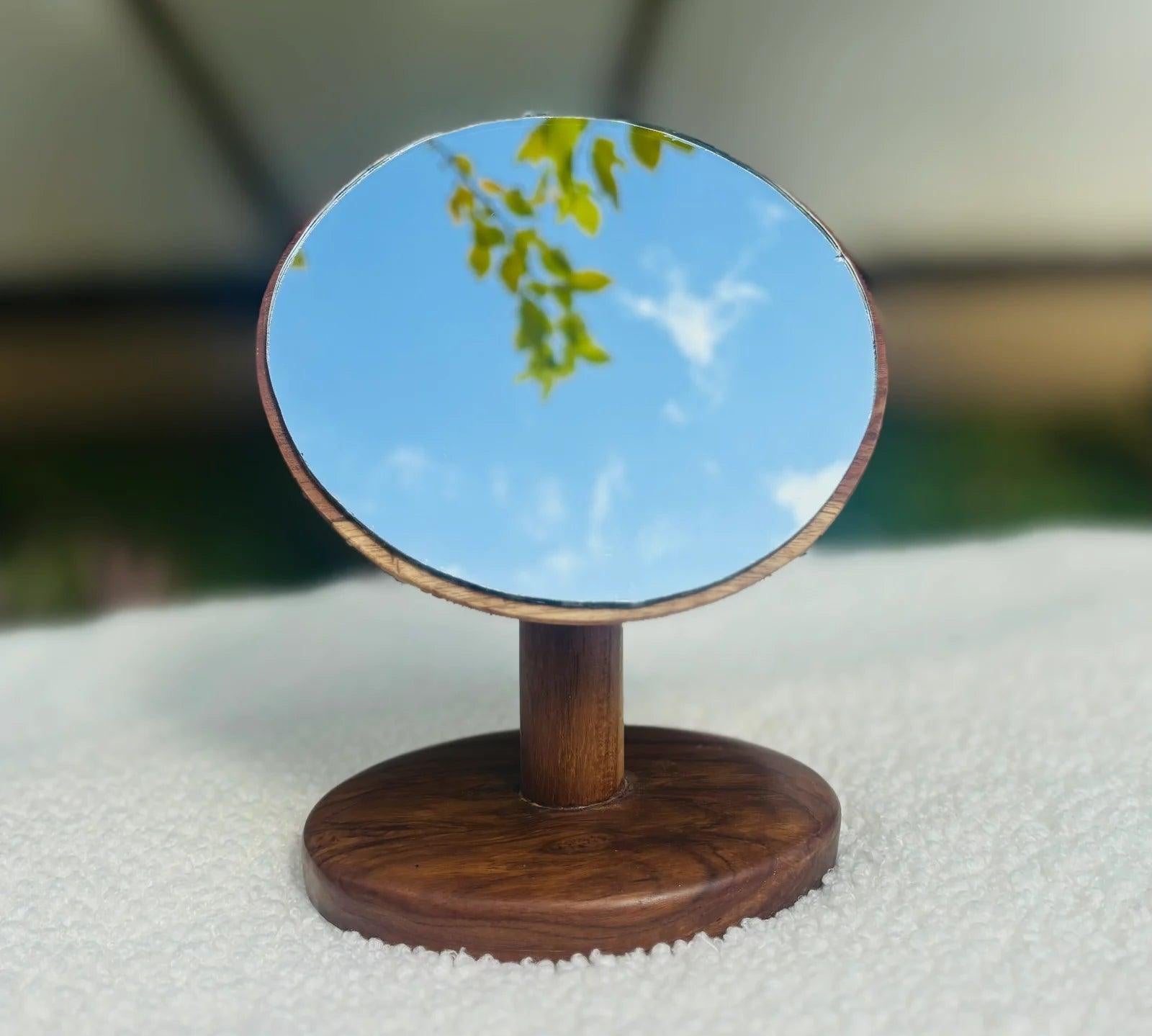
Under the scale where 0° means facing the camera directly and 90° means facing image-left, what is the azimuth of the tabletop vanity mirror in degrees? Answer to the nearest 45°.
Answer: approximately 0°
